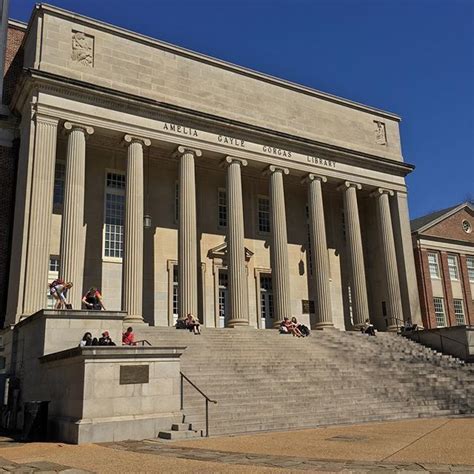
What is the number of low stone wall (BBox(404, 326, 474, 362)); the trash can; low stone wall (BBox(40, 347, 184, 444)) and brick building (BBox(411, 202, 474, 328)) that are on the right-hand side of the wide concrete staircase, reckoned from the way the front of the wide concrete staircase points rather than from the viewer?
2

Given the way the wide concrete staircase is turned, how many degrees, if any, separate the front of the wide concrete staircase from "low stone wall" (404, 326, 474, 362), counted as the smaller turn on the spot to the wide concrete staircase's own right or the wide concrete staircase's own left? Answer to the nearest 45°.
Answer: approximately 90° to the wide concrete staircase's own left

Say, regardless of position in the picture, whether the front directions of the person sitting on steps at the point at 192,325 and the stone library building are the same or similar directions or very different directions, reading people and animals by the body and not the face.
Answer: same or similar directions

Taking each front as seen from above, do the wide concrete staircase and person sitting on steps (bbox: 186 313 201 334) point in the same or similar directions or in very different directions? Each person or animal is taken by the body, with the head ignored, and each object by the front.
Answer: same or similar directions

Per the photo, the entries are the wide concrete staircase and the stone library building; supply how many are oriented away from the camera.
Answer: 0

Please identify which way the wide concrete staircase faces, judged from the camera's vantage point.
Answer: facing the viewer and to the right of the viewer

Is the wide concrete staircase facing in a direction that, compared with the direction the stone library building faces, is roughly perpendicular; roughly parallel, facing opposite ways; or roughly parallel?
roughly parallel

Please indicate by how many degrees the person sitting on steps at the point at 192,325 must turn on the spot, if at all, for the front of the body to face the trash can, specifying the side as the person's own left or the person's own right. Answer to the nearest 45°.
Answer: approximately 90° to the person's own right

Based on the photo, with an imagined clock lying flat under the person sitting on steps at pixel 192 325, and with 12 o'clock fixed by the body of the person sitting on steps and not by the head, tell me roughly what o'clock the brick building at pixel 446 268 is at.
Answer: The brick building is roughly at 9 o'clock from the person sitting on steps.

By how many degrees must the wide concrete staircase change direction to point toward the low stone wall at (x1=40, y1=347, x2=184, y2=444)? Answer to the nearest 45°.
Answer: approximately 90° to its right

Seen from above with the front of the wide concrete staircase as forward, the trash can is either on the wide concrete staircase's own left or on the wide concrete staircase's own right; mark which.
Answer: on the wide concrete staircase's own right

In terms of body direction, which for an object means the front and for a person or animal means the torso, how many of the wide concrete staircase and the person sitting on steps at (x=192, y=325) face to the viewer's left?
0

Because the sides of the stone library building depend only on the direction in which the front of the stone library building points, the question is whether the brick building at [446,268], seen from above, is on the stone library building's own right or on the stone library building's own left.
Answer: on the stone library building's own left

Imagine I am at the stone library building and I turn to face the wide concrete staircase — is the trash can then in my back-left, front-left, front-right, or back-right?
front-right
